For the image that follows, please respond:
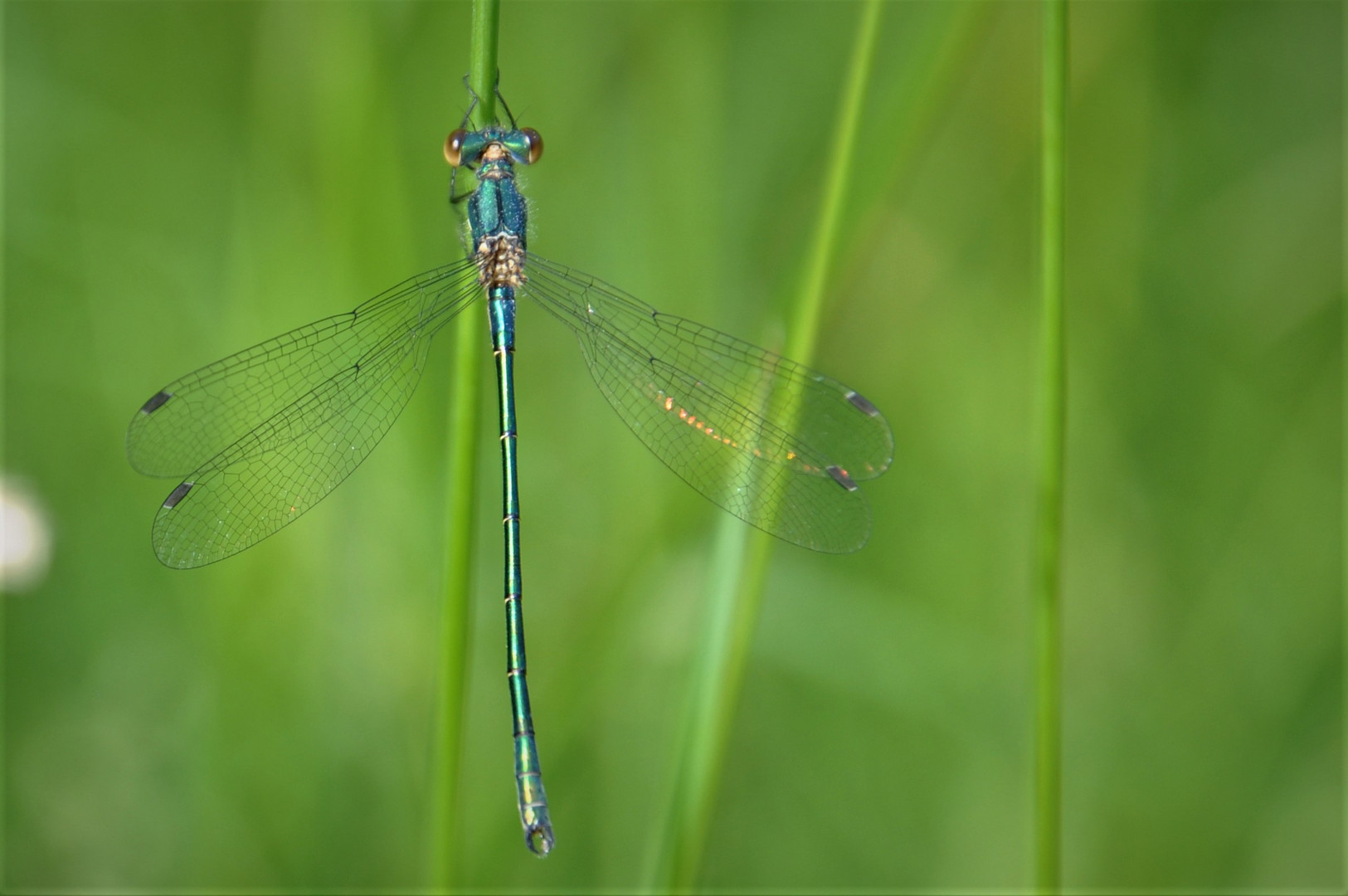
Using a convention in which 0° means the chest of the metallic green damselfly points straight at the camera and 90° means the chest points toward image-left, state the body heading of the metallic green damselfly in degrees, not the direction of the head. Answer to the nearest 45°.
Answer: approximately 180°
